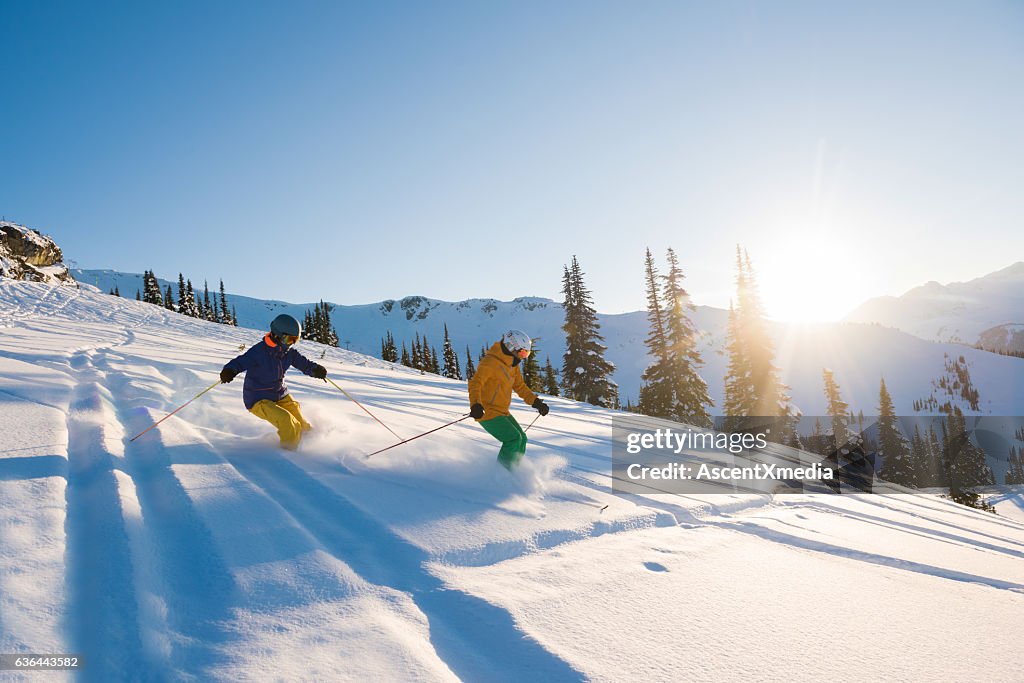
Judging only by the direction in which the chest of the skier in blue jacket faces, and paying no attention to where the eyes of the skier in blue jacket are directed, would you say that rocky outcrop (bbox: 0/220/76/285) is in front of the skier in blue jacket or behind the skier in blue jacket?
behind

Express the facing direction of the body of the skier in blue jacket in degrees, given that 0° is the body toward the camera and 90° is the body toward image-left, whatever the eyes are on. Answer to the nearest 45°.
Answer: approximately 315°

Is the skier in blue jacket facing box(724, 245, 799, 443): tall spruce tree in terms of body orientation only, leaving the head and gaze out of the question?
no

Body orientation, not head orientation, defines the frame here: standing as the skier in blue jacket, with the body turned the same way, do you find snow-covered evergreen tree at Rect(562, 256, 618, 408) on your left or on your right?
on your left

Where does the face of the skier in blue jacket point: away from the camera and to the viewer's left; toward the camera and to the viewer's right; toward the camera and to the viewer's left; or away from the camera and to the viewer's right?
toward the camera and to the viewer's right

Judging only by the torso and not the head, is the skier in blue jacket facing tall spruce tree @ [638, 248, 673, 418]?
no

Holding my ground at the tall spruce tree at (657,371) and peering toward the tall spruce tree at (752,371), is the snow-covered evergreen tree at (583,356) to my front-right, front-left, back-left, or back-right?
back-left

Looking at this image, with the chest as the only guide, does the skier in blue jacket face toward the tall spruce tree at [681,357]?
no
